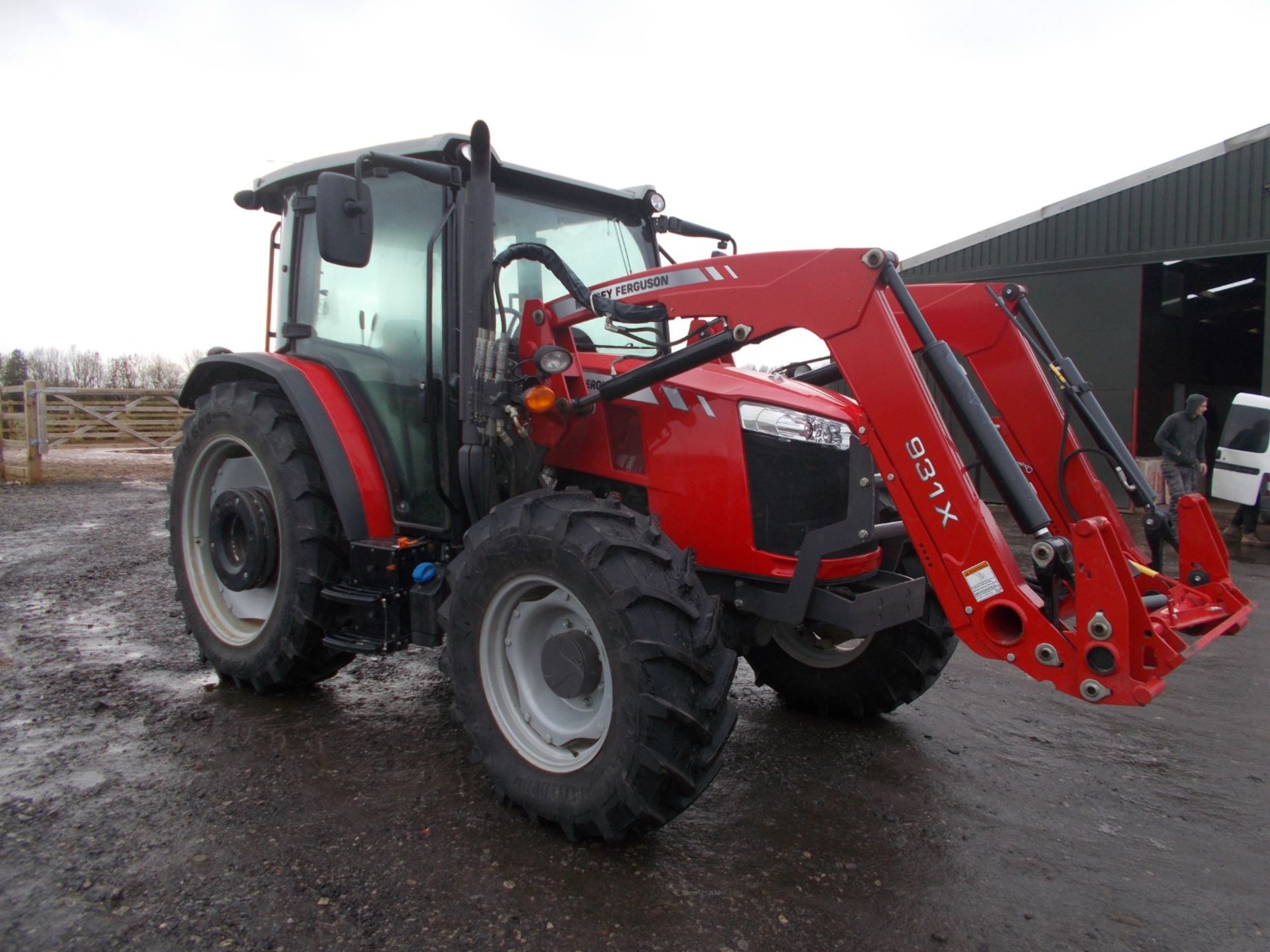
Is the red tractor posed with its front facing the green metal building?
no

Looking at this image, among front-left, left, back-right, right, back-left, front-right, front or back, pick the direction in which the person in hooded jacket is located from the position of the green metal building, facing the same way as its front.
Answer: front

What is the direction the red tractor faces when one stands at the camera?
facing the viewer and to the right of the viewer

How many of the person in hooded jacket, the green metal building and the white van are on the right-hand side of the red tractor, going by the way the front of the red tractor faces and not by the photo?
0

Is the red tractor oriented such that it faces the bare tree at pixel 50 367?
no

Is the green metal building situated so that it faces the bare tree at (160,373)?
no

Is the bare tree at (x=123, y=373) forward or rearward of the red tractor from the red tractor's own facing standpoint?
rearward

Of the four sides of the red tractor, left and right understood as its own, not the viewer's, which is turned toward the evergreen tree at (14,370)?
back

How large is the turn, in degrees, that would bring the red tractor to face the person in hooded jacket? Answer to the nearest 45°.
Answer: approximately 90° to its left

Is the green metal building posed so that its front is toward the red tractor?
yes

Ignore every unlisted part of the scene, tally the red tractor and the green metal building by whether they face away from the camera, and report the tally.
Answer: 0

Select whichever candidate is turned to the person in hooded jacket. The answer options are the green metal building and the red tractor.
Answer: the green metal building

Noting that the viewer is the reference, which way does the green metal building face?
facing the viewer

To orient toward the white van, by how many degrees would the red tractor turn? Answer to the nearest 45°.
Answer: approximately 90° to its left
